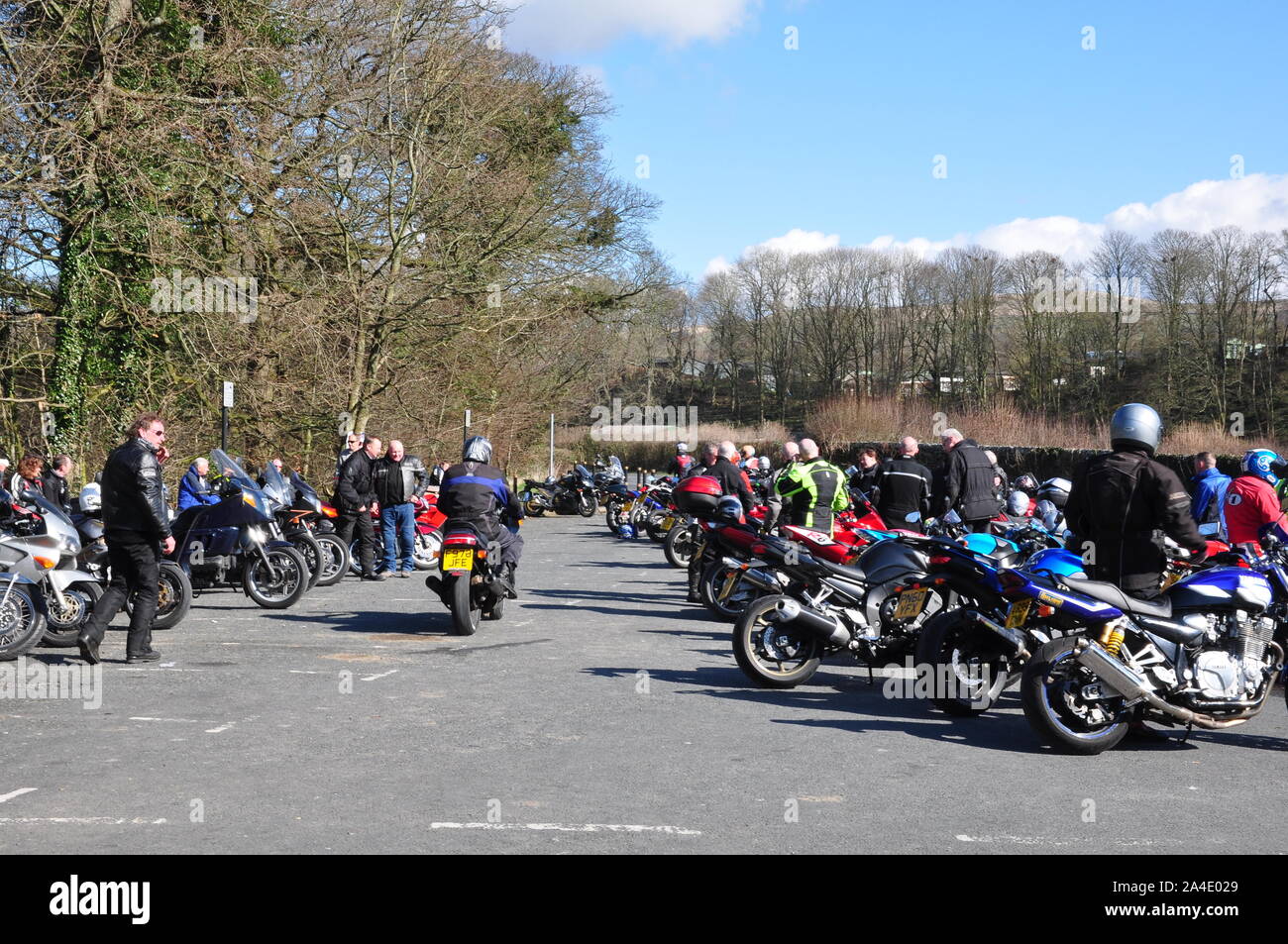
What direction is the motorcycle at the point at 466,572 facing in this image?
away from the camera

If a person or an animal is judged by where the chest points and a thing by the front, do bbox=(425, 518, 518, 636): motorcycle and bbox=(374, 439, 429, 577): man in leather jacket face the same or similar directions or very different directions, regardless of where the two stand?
very different directions

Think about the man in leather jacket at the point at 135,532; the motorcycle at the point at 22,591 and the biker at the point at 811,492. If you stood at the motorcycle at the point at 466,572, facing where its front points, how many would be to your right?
1

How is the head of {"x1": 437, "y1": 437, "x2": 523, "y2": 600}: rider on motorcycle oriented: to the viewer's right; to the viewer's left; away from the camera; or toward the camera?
away from the camera

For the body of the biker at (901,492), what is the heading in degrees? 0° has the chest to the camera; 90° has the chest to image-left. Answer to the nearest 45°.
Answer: approximately 180°

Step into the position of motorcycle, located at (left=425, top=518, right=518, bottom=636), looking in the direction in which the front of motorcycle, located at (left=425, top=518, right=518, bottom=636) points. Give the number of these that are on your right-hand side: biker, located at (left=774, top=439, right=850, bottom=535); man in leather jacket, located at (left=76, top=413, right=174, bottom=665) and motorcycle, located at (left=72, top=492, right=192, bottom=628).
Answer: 1

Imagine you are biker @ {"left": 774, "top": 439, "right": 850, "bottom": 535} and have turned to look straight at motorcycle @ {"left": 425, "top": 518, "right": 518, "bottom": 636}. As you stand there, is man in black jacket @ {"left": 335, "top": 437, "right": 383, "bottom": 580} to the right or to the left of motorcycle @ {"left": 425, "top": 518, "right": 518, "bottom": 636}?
right

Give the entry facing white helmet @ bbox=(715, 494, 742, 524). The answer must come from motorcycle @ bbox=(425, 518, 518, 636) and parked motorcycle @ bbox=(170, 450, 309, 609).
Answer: the parked motorcycle

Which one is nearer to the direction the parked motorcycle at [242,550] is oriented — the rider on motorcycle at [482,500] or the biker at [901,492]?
the rider on motorcycle

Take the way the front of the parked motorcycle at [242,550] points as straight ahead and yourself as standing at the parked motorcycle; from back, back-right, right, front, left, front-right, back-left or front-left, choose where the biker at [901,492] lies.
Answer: front-left
